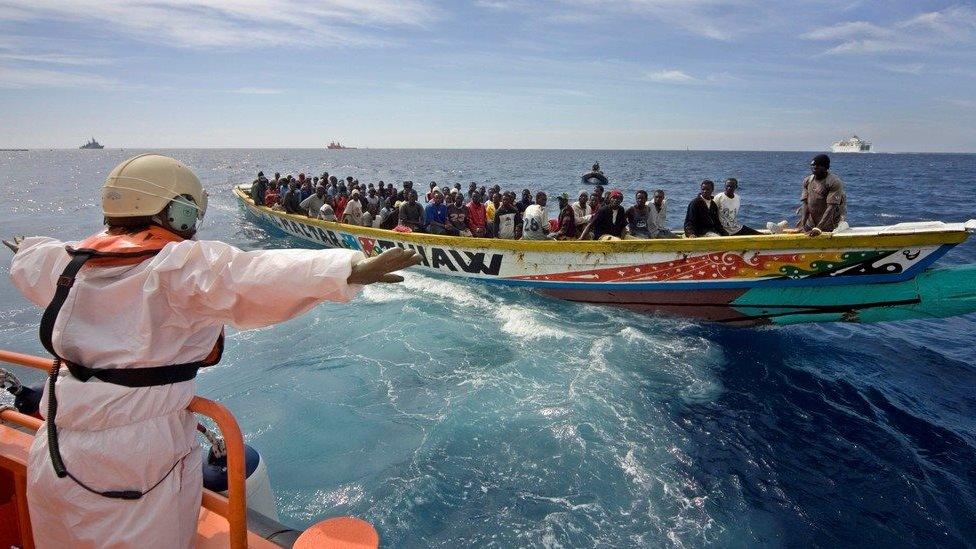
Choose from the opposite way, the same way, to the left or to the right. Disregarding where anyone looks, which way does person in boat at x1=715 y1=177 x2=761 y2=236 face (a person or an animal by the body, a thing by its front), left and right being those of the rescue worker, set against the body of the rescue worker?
the opposite way

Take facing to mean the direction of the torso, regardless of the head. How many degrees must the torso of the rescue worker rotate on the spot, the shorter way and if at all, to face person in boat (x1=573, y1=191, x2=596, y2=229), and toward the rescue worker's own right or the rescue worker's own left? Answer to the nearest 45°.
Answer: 0° — they already face them

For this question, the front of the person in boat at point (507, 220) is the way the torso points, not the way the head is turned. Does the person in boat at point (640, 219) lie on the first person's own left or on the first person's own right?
on the first person's own left

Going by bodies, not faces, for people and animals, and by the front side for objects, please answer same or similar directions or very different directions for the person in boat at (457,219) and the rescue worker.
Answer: very different directions

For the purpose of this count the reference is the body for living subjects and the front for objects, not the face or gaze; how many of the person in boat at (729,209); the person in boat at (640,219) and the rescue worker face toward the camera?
2
